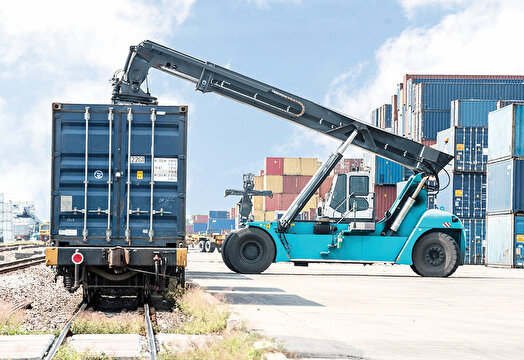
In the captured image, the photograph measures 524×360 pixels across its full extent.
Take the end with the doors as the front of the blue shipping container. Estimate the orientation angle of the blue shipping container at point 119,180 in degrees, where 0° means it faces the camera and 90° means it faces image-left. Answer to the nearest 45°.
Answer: approximately 0°

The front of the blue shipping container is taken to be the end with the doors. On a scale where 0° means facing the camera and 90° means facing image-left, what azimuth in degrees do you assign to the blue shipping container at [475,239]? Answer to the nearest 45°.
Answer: approximately 0°

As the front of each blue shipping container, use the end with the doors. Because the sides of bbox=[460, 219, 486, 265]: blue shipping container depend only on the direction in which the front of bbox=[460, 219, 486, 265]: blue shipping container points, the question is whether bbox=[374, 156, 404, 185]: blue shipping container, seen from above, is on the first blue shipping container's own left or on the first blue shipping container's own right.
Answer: on the first blue shipping container's own right

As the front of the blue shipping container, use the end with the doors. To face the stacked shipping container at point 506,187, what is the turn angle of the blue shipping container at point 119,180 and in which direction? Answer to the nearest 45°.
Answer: approximately 135° to its left

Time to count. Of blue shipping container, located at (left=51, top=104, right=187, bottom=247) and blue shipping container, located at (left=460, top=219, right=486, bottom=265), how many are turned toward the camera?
2

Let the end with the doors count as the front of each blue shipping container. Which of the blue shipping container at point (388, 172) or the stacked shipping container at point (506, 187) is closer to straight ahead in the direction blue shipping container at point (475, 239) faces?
the stacked shipping container
